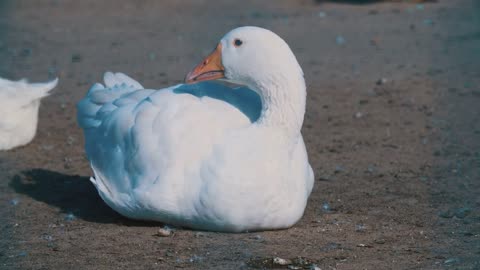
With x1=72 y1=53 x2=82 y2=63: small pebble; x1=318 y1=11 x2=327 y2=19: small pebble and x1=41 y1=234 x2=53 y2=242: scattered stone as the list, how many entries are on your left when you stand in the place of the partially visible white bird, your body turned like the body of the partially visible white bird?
1

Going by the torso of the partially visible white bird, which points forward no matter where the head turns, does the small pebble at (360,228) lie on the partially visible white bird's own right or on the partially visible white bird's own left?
on the partially visible white bird's own left

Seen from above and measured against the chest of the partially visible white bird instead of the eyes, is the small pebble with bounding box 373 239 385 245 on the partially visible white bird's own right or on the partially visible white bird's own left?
on the partially visible white bird's own left

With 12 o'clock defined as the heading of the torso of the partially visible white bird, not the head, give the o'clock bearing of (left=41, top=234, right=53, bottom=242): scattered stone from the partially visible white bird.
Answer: The scattered stone is roughly at 9 o'clock from the partially visible white bird.

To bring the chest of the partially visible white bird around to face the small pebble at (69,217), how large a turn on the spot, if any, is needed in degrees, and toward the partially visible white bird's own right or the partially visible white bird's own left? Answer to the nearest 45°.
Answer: approximately 90° to the partially visible white bird's own left

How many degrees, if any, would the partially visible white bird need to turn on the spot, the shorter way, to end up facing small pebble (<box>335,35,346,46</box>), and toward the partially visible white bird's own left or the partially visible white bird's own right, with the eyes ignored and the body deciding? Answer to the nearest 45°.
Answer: approximately 135° to the partially visible white bird's own right

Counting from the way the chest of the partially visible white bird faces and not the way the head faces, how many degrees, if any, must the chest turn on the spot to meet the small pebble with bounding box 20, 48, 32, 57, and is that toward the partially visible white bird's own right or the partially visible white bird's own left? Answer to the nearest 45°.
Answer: approximately 90° to the partially visible white bird's own right

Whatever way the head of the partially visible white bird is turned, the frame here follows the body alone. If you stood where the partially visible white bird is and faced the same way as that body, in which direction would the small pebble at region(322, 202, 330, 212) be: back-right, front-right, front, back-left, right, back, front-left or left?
back-left

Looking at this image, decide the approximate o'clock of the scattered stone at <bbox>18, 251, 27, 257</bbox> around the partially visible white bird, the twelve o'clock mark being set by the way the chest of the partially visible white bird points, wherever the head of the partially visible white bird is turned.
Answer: The scattered stone is roughly at 9 o'clock from the partially visible white bird.

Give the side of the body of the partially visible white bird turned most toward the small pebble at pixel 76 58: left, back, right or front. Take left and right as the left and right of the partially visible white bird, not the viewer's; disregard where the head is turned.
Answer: right

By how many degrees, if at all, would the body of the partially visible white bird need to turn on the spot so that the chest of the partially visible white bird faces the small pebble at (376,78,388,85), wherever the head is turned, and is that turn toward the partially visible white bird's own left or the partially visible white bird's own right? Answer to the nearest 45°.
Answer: approximately 180°

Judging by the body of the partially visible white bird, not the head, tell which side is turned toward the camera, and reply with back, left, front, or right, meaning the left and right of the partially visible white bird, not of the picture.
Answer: left
